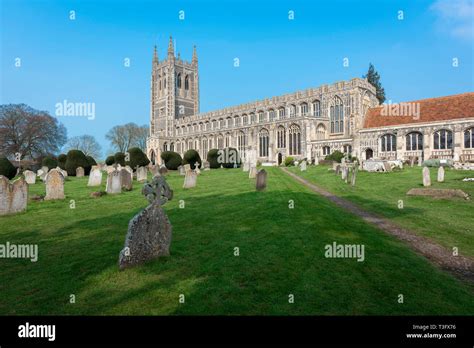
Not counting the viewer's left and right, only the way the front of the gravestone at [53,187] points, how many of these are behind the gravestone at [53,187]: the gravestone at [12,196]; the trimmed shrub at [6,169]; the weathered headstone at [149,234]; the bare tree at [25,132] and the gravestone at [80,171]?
3

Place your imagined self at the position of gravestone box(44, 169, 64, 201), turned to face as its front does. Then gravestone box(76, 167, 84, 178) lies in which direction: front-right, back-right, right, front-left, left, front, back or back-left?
back

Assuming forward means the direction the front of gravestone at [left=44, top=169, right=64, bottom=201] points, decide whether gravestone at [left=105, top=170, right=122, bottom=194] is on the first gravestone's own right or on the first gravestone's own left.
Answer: on the first gravestone's own left

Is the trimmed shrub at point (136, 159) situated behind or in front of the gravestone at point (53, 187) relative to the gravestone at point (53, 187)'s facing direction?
behind

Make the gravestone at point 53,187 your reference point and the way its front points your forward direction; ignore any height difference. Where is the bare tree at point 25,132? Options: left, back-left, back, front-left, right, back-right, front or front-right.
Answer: back

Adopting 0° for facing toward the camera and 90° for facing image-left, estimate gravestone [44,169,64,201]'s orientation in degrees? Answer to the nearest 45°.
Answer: approximately 0°

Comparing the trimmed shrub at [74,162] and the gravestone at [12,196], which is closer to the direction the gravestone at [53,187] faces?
the gravestone

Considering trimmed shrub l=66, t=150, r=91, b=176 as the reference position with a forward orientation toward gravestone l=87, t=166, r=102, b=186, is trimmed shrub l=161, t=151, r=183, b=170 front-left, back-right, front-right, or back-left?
back-left

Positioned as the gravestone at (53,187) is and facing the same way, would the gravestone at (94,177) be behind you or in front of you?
behind

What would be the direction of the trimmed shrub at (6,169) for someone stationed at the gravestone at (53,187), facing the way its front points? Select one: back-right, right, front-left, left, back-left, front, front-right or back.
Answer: back
